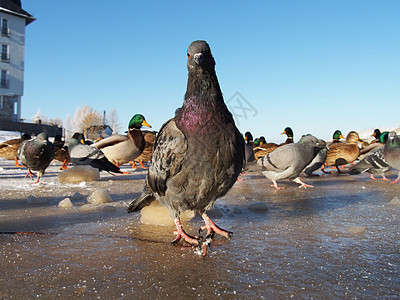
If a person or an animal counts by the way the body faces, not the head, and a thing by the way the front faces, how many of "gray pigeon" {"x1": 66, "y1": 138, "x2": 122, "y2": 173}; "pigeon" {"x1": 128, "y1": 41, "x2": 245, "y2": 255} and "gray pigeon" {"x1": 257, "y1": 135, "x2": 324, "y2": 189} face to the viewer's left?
1

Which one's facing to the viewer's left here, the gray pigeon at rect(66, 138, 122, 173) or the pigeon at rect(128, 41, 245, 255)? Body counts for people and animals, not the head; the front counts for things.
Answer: the gray pigeon

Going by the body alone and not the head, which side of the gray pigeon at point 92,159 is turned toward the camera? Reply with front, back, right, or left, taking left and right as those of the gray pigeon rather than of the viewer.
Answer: left

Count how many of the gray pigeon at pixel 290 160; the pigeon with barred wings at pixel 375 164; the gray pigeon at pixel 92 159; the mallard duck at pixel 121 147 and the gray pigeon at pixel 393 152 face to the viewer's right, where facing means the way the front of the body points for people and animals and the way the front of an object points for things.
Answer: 3

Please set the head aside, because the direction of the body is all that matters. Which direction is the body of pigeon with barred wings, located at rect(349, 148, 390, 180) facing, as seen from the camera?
to the viewer's right

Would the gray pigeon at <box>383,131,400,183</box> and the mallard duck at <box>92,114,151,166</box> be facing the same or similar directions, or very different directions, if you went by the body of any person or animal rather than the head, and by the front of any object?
very different directions

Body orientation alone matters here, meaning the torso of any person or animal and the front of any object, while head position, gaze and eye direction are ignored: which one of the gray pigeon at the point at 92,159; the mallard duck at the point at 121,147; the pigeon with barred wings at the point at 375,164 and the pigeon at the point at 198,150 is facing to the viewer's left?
the gray pigeon at the point at 92,159

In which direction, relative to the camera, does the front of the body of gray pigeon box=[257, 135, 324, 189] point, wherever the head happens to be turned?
to the viewer's right

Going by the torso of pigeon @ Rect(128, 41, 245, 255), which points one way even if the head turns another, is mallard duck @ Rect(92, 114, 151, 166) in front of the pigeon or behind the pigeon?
behind

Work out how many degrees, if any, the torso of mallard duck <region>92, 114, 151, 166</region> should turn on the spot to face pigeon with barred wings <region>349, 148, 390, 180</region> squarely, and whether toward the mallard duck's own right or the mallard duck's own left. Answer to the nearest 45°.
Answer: approximately 45° to the mallard duck's own right
